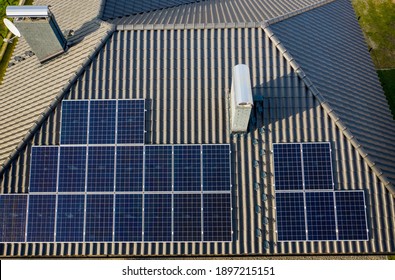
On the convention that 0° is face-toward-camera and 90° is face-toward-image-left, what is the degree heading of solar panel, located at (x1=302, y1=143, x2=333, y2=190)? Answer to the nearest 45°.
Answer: approximately 0°

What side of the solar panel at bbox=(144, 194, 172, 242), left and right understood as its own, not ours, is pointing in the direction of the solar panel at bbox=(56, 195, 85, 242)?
right

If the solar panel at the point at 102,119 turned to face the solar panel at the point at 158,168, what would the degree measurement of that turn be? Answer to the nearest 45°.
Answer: approximately 90° to its left

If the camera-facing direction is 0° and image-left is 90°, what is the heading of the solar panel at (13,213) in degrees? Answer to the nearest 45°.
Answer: approximately 0°

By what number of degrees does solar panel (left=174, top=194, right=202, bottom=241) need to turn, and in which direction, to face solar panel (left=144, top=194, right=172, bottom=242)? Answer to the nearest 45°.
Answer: approximately 90° to its right
